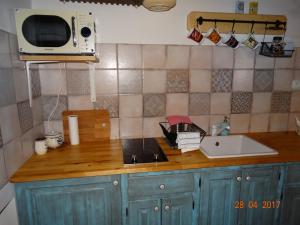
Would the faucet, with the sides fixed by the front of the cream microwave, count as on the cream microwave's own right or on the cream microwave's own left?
on the cream microwave's own left

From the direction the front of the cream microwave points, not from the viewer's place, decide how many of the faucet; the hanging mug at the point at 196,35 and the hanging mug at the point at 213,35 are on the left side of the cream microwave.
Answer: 3

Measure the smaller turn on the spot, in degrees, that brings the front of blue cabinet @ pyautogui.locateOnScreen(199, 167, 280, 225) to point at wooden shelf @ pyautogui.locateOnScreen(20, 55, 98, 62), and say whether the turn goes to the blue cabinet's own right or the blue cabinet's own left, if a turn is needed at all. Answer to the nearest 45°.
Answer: approximately 45° to the blue cabinet's own right

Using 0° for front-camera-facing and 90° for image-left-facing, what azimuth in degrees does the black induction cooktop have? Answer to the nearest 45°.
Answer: approximately 0°

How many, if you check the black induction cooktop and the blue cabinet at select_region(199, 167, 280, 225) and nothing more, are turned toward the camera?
2

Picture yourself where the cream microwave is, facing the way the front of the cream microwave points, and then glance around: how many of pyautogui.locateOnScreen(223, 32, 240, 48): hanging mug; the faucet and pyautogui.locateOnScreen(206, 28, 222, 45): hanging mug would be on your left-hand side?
3

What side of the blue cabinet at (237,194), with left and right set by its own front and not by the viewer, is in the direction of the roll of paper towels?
right
